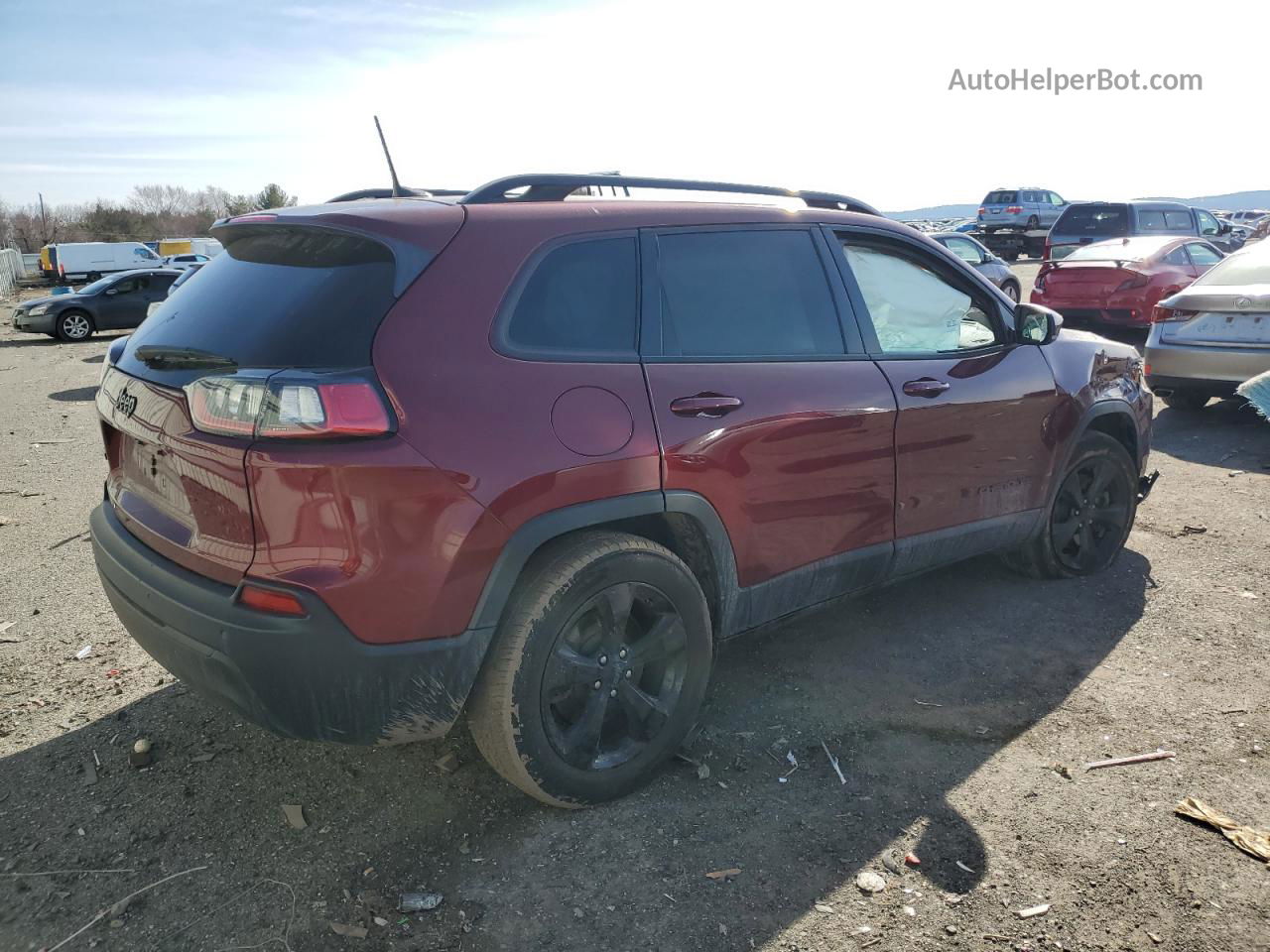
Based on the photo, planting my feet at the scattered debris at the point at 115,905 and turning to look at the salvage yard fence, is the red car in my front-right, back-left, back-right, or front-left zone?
front-right

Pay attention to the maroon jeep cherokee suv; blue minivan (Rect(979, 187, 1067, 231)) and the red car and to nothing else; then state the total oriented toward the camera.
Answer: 0

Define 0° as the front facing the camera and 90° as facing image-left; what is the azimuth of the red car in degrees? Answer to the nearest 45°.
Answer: approximately 225°

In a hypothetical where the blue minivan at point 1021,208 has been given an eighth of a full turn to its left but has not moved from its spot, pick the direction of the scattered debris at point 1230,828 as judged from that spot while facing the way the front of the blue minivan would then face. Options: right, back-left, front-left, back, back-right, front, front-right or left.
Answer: back

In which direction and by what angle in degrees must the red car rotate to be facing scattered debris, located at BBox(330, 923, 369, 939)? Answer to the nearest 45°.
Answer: approximately 135° to its right

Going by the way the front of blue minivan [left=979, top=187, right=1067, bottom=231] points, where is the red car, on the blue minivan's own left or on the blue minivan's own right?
on the blue minivan's own right

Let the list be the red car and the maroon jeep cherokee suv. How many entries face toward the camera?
0

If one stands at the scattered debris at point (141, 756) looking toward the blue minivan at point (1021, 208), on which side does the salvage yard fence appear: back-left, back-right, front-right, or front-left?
front-left

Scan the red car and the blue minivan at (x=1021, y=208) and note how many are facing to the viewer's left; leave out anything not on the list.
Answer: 0

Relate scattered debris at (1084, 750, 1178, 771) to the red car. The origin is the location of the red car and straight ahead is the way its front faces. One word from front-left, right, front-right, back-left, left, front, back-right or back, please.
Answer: back-right

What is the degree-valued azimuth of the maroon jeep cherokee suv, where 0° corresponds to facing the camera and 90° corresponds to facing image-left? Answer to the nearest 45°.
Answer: approximately 225°

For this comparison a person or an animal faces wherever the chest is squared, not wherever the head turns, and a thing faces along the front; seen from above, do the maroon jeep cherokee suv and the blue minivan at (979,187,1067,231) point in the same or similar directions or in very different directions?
same or similar directions

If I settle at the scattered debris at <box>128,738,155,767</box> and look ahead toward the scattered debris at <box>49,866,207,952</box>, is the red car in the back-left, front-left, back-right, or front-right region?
back-left

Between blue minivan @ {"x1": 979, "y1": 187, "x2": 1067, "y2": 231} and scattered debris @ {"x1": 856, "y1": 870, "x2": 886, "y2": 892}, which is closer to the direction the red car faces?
the blue minivan

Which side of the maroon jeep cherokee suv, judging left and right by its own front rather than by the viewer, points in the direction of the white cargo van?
left
